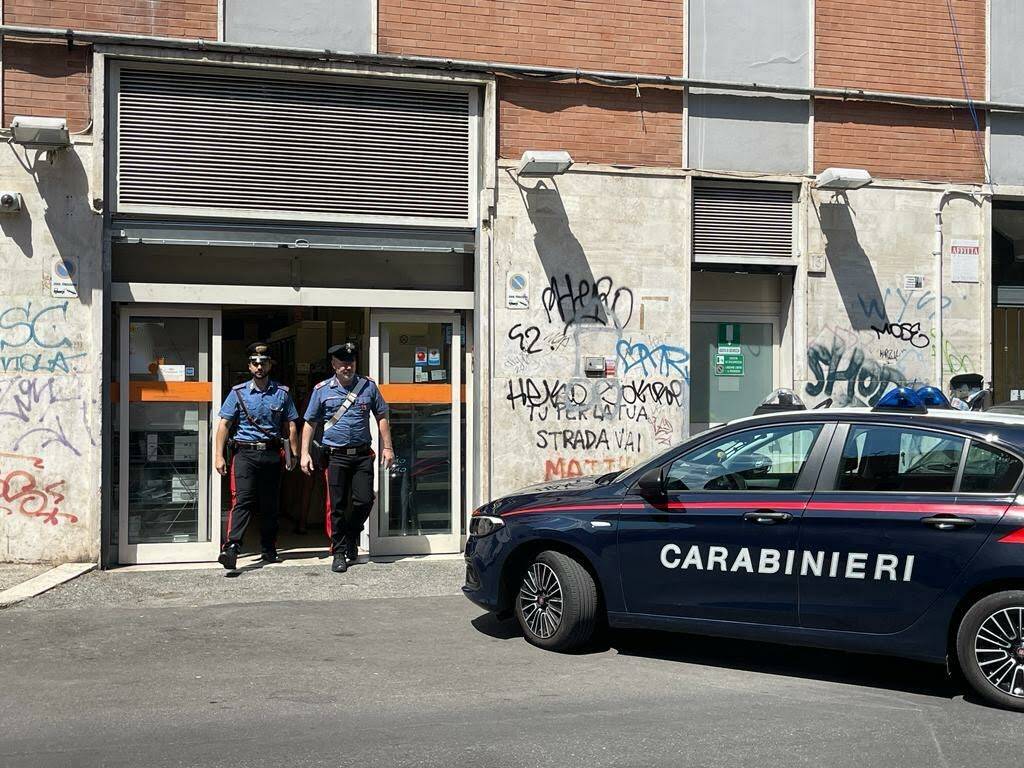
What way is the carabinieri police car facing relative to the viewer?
to the viewer's left

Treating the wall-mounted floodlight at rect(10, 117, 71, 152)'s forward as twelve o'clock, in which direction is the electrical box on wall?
The electrical box on wall is roughly at 9 o'clock from the wall-mounted floodlight.

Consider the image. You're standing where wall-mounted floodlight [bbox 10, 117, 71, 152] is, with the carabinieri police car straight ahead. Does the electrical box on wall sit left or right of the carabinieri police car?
left

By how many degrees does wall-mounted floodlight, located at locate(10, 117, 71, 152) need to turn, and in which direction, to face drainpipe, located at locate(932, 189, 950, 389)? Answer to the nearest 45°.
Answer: approximately 90° to its left

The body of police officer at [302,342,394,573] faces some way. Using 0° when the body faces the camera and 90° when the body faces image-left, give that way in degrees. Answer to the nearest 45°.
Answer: approximately 0°

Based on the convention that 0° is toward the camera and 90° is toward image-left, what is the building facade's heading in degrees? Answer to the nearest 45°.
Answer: approximately 0°

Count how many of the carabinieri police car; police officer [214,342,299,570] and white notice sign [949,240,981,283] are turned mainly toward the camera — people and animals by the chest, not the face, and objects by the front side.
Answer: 2
